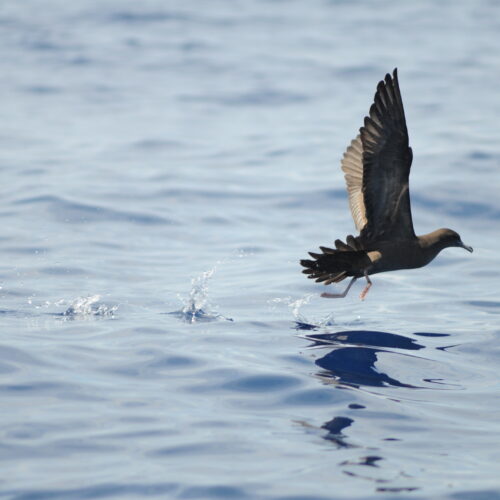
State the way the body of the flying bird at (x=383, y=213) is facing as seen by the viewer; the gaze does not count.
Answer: to the viewer's right
